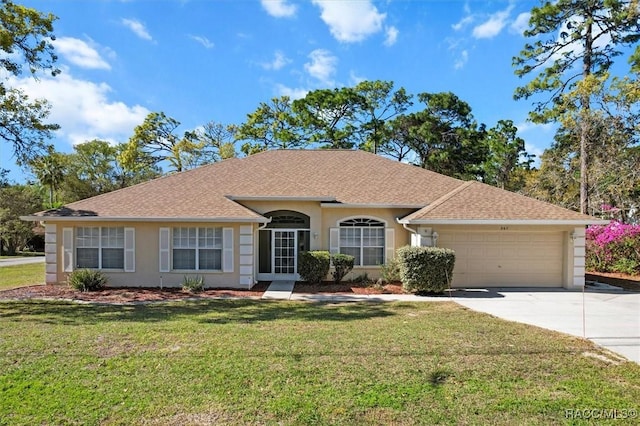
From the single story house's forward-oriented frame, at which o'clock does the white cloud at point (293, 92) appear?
The white cloud is roughly at 6 o'clock from the single story house.

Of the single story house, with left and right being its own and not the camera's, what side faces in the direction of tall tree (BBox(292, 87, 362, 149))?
back

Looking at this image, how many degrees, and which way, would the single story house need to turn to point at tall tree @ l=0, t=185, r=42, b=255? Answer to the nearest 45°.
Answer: approximately 135° to its right

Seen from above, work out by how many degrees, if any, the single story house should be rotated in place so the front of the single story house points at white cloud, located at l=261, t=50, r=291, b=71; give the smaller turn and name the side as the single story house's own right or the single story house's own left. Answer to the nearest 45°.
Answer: approximately 180°

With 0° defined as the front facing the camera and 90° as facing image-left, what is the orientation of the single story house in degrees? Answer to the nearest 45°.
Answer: approximately 0°

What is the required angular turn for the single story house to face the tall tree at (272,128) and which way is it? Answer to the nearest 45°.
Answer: approximately 180°
